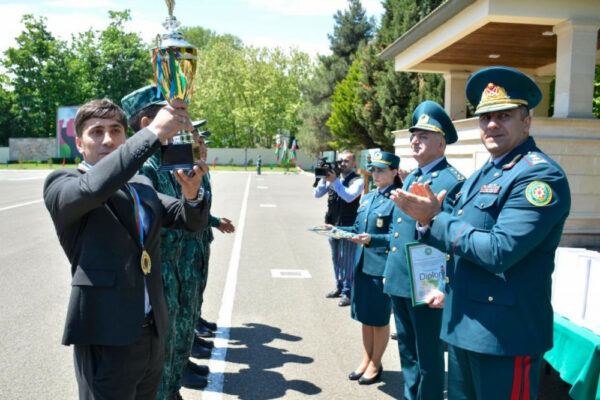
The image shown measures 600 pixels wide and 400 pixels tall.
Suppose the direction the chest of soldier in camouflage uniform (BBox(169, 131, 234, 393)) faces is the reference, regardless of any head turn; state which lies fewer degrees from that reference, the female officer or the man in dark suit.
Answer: the female officer

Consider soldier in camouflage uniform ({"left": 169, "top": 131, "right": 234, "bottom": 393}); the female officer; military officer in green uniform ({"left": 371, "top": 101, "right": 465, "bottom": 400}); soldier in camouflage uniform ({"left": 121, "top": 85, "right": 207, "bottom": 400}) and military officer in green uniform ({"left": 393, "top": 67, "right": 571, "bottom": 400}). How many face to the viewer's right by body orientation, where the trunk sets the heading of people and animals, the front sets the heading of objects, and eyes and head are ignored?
2

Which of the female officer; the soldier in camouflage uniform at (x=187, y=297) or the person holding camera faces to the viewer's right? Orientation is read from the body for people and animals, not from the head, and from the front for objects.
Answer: the soldier in camouflage uniform

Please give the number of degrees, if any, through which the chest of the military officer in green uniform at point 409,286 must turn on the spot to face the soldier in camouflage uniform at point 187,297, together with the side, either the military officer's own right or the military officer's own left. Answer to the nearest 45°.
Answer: approximately 45° to the military officer's own right

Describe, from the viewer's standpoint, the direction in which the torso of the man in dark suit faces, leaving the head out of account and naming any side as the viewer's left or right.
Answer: facing the viewer and to the right of the viewer

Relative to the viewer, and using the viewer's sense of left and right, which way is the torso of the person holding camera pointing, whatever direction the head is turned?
facing the viewer and to the left of the viewer

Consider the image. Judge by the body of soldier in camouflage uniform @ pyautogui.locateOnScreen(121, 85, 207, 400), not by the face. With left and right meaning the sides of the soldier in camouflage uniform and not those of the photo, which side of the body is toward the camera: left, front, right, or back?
right

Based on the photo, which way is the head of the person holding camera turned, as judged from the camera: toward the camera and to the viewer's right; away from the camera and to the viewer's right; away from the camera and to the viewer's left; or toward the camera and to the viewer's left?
toward the camera and to the viewer's left

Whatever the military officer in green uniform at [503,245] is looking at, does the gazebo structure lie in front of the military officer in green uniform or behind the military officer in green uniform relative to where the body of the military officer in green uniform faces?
behind

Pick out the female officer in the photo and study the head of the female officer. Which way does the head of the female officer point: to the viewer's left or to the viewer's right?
to the viewer's left

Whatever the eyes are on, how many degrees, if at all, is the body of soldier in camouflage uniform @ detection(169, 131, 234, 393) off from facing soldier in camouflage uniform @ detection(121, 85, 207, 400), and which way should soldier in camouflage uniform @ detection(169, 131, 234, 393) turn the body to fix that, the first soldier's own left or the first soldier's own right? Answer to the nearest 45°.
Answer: approximately 90° to the first soldier's own right

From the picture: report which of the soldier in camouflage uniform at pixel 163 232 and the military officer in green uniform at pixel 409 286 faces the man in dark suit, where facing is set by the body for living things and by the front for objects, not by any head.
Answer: the military officer in green uniform

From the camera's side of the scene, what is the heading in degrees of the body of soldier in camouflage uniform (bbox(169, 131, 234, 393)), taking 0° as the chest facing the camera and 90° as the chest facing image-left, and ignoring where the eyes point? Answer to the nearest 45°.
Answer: approximately 270°

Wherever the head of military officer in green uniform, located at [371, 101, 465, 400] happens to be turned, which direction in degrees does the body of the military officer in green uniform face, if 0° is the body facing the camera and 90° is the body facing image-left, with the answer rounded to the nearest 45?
approximately 45°

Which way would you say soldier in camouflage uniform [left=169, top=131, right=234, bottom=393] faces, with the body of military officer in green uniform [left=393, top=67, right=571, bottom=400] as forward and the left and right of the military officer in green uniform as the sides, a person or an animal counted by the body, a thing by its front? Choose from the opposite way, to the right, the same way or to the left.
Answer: the opposite way
